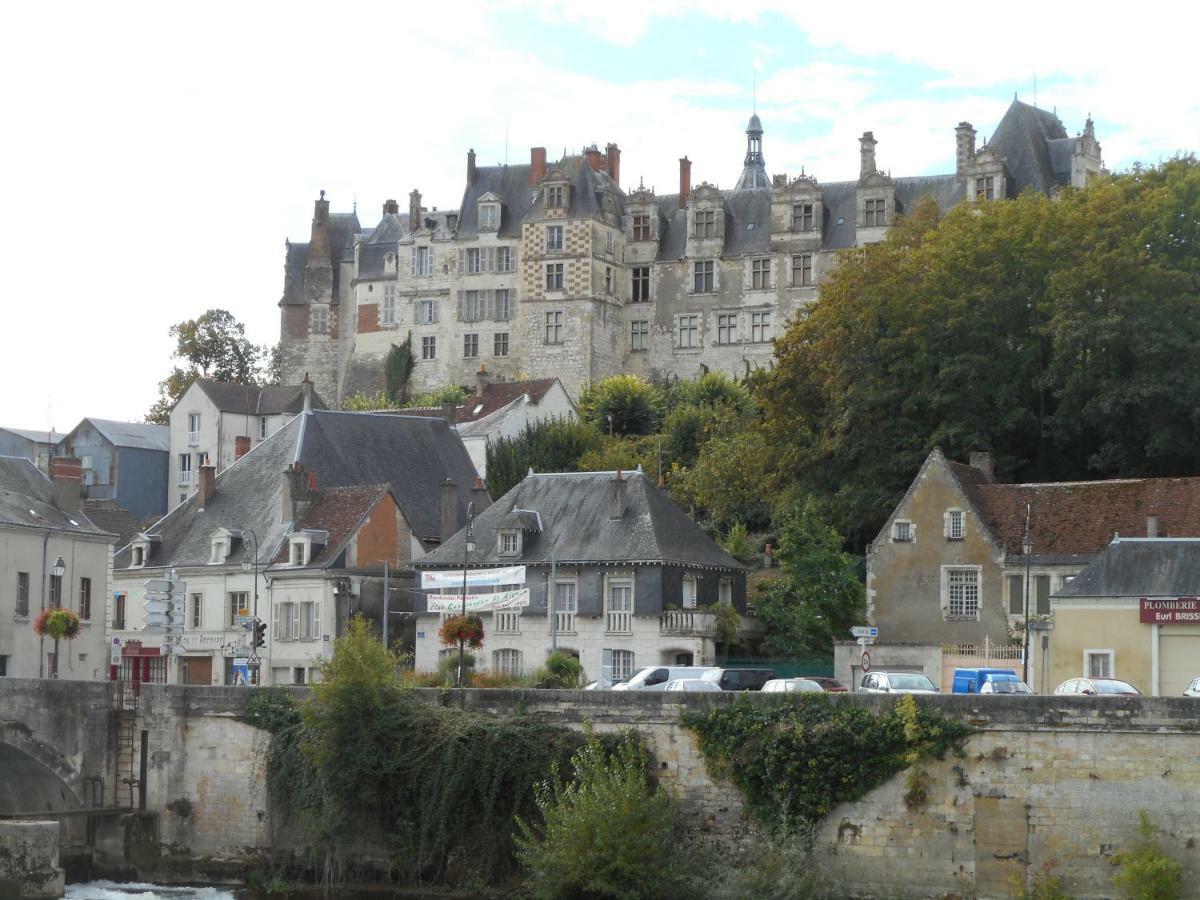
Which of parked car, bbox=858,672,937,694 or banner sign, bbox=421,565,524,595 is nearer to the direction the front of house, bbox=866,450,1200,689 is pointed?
the parked car

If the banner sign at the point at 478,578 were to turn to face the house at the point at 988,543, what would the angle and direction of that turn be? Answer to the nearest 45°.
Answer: approximately 90° to its left

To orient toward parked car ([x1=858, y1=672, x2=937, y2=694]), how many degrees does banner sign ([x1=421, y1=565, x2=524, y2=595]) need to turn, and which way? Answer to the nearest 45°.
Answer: approximately 45° to its left

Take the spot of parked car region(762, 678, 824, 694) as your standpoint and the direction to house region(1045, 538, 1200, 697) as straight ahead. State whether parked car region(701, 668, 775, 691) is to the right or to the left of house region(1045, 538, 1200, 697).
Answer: left

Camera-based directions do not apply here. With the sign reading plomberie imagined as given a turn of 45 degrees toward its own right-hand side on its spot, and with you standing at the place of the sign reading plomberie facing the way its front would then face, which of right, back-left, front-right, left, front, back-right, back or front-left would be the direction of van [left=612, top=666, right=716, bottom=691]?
front-right

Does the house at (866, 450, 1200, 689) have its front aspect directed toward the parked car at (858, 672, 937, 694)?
yes

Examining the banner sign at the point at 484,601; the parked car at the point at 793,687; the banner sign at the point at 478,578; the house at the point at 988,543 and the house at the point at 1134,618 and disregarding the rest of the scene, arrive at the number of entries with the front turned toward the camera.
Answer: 4
